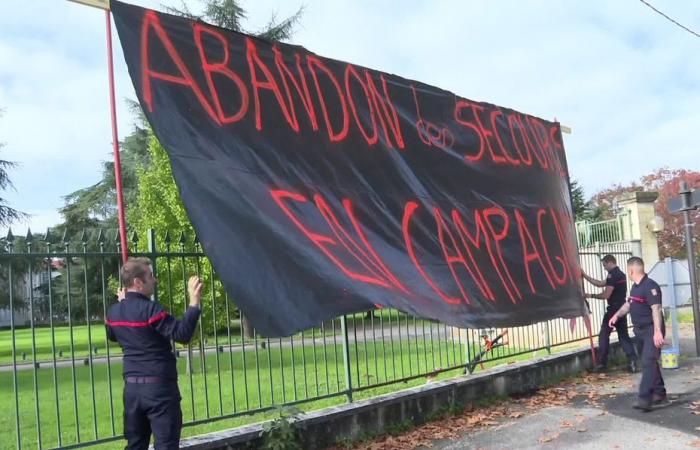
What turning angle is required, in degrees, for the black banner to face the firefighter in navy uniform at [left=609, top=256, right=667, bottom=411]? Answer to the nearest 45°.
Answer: approximately 90° to its left

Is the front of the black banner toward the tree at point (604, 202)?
no

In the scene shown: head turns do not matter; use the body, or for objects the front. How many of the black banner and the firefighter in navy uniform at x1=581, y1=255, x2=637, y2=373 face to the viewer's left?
1

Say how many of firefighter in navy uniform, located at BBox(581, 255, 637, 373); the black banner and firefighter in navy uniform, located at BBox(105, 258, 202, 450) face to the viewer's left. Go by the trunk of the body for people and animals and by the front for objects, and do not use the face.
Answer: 1

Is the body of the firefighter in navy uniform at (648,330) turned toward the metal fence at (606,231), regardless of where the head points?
no

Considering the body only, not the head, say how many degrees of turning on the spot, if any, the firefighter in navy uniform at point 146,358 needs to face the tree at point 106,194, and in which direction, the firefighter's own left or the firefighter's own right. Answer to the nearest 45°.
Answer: approximately 45° to the firefighter's own left

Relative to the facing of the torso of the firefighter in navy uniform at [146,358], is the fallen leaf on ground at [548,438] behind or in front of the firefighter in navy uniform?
in front

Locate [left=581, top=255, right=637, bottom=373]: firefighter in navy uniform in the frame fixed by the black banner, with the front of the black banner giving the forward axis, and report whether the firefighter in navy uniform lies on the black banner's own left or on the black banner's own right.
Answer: on the black banner's own left

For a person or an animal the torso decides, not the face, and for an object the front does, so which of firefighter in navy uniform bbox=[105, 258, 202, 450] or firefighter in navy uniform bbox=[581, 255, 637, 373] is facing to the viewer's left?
firefighter in navy uniform bbox=[581, 255, 637, 373]

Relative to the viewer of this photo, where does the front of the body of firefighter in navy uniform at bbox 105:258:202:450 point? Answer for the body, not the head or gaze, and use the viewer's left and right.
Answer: facing away from the viewer and to the right of the viewer

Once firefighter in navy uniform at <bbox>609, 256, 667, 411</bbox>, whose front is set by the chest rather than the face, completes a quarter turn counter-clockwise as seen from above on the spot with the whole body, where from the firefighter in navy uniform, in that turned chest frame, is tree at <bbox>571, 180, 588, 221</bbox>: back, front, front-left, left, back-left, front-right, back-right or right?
back-left

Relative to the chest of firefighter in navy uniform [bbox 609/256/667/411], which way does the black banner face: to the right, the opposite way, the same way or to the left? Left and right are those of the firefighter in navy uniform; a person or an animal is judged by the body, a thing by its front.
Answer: to the left

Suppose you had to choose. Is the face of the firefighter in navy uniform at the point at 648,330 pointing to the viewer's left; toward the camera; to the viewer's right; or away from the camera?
to the viewer's left

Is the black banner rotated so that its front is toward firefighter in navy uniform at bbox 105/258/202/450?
no

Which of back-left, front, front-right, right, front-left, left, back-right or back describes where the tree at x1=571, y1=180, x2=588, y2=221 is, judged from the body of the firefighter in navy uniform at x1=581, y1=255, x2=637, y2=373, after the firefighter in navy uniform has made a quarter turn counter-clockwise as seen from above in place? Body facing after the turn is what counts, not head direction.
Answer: back
